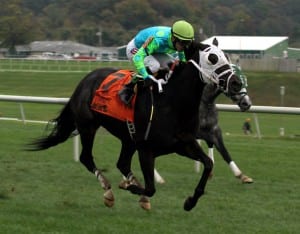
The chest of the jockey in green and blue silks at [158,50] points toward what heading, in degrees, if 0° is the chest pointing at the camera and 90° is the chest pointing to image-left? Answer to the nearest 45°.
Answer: approximately 315°

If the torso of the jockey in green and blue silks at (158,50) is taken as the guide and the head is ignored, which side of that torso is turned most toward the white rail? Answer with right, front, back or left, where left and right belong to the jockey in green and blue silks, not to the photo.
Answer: left

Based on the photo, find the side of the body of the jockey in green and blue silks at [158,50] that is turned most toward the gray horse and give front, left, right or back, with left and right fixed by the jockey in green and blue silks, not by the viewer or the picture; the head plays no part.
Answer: left
